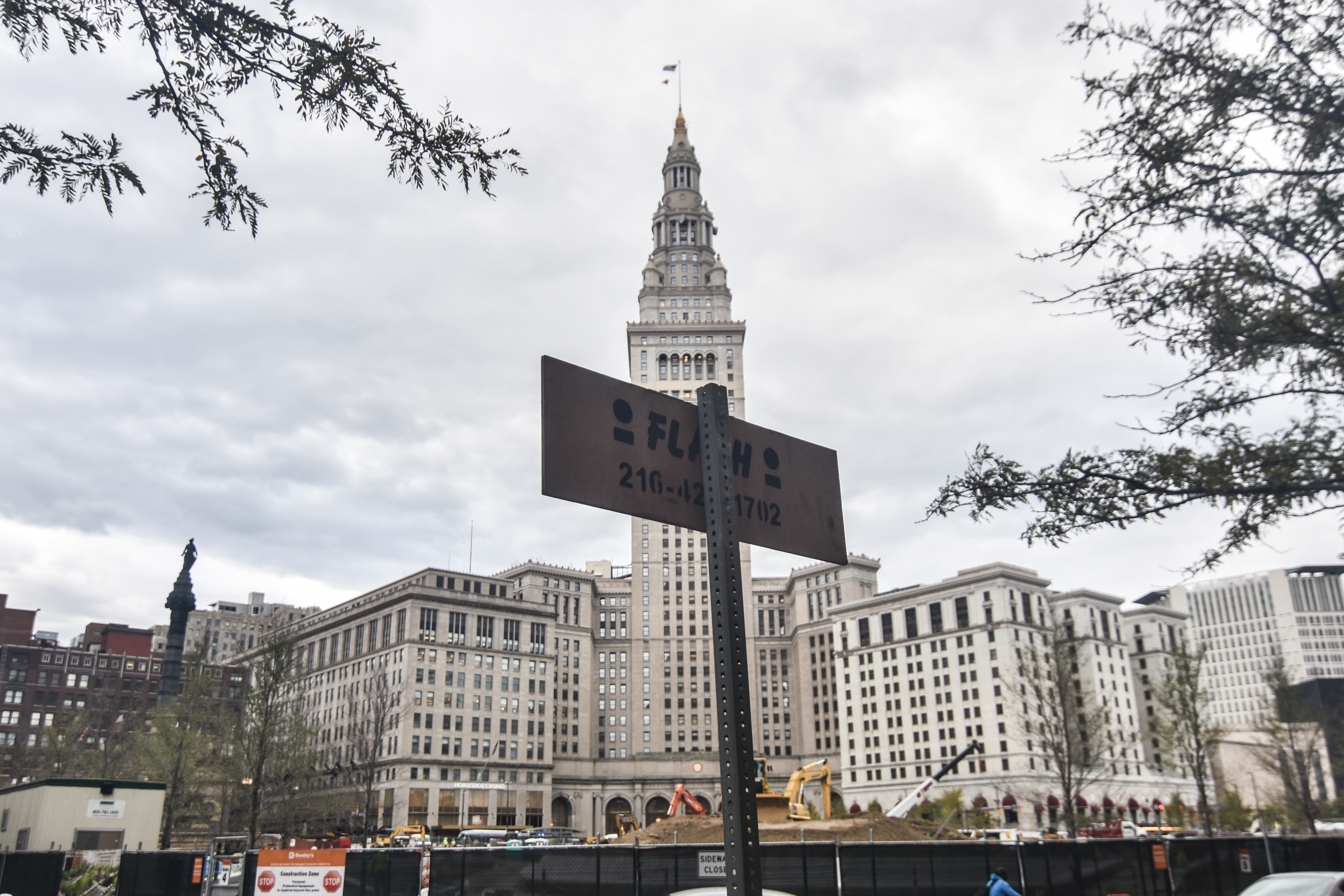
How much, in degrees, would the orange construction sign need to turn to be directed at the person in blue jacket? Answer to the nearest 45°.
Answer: approximately 45° to its left

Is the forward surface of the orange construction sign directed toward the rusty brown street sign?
yes

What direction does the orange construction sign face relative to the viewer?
toward the camera

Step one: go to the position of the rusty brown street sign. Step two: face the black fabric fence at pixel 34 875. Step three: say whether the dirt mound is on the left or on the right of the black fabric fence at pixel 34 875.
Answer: right

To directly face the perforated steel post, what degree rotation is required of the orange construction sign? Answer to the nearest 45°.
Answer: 0° — it already faces it

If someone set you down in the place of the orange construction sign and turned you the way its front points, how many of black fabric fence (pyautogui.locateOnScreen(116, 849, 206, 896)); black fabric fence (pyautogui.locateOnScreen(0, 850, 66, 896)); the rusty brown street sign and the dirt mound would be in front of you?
1

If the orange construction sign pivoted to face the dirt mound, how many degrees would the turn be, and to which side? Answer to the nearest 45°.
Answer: approximately 135° to its left

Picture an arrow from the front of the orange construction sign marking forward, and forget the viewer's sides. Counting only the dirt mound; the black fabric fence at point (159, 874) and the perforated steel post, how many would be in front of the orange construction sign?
1

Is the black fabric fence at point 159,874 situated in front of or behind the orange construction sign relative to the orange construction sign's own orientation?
behind

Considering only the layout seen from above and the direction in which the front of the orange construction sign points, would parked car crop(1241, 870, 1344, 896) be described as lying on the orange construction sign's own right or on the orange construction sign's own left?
on the orange construction sign's own left

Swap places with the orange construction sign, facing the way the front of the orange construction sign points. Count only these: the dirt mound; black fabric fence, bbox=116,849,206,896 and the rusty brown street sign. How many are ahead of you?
1

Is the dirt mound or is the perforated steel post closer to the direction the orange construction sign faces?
the perforated steel post
